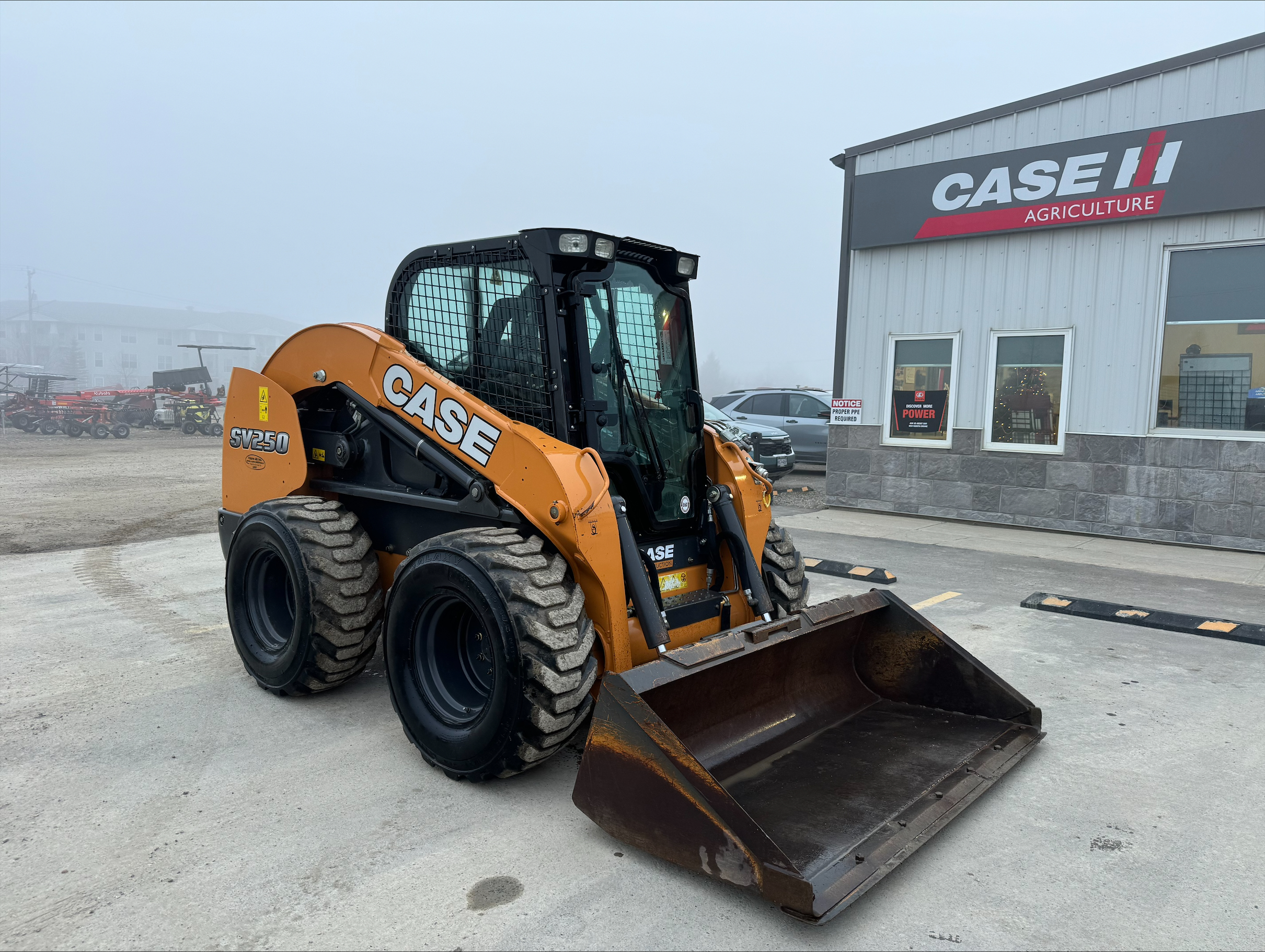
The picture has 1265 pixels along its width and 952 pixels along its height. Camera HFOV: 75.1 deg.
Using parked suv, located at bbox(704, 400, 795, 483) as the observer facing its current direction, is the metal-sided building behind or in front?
in front

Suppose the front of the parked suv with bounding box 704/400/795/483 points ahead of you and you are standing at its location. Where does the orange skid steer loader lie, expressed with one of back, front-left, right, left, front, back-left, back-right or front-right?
front-right

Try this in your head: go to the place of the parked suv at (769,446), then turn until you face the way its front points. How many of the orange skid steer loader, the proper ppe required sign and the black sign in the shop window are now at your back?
0

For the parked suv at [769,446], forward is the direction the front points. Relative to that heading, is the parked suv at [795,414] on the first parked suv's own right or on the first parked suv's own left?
on the first parked suv's own left

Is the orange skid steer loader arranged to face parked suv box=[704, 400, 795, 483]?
no

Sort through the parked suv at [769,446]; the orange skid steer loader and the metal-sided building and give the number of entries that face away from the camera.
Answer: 0

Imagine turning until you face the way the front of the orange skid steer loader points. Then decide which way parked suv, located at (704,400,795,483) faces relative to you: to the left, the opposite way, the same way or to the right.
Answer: the same way

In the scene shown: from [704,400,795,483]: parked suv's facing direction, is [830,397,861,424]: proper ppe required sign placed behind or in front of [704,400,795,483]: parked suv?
in front

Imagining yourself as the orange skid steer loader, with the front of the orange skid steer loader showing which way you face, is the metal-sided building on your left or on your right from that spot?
on your left

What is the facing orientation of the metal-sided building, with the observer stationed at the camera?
facing the viewer and to the left of the viewer

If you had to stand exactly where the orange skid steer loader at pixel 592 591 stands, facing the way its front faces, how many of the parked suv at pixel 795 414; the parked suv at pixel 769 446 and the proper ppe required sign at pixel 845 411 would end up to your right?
0

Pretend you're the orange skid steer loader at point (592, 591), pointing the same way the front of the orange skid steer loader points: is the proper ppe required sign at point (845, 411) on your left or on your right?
on your left

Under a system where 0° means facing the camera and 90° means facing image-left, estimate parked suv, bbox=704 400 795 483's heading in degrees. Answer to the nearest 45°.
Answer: approximately 315°
